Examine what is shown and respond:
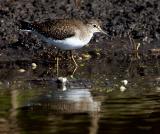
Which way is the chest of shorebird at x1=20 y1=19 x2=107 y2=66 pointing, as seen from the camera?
to the viewer's right
